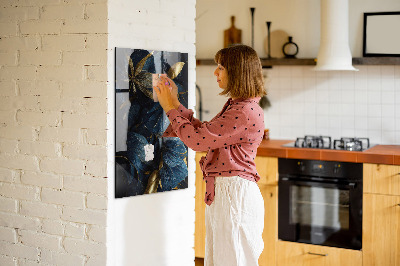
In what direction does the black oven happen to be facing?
toward the camera

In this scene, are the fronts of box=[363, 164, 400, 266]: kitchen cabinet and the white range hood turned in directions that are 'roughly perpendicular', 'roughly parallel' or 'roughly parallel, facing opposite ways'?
roughly parallel

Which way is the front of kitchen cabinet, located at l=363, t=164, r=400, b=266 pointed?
toward the camera

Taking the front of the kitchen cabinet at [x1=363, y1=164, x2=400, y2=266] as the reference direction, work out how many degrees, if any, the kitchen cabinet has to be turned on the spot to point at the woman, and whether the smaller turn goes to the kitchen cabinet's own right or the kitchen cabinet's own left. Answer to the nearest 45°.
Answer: approximately 45° to the kitchen cabinet's own right

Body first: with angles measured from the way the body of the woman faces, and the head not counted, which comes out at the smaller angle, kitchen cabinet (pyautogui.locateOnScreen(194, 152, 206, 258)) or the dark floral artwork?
the dark floral artwork

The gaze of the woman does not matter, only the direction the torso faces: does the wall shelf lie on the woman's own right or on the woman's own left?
on the woman's own right

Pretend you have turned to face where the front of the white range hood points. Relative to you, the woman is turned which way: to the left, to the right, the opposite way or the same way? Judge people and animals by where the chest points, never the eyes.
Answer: to the right

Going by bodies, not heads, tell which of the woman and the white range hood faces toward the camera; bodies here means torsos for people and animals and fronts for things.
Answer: the white range hood

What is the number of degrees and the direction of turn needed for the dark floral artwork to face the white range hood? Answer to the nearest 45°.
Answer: approximately 90° to its left

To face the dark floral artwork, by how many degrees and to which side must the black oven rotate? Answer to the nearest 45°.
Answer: approximately 45° to its right

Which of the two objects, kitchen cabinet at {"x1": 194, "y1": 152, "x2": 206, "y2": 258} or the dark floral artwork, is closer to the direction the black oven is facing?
the dark floral artwork

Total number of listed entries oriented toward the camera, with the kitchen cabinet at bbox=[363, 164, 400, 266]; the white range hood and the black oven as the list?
3

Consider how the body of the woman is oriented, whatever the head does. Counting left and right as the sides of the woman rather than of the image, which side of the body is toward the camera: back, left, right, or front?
left

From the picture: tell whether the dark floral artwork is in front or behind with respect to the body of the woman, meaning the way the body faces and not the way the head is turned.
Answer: in front

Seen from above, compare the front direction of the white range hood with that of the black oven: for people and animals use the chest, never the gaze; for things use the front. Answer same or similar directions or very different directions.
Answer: same or similar directions
